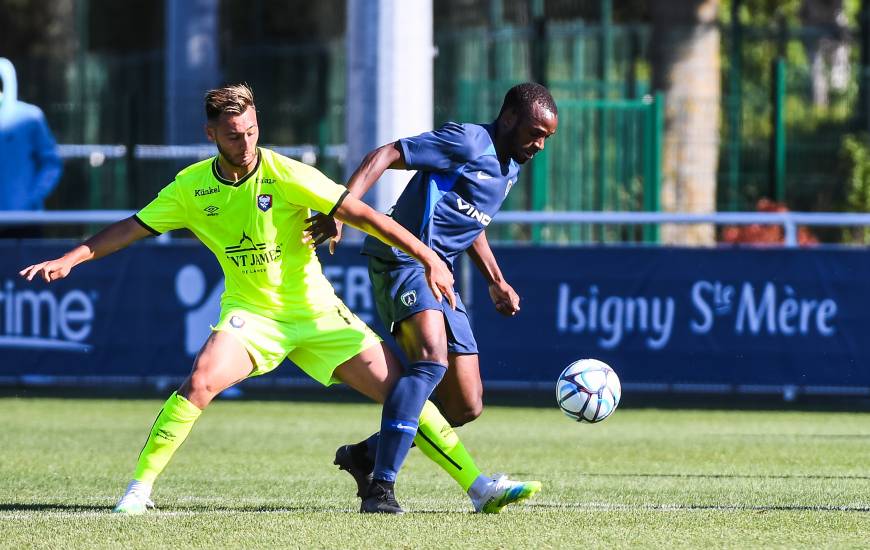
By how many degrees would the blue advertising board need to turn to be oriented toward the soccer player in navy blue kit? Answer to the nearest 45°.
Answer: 0° — it already faces them

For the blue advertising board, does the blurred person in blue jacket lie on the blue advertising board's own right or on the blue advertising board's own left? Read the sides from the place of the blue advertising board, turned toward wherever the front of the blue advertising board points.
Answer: on the blue advertising board's own right

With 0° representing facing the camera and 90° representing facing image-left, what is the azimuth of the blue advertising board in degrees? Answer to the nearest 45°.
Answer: approximately 0°

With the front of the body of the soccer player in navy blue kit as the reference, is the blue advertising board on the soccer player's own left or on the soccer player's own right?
on the soccer player's own left

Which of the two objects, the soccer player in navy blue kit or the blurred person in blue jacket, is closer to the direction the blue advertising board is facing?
the soccer player in navy blue kit

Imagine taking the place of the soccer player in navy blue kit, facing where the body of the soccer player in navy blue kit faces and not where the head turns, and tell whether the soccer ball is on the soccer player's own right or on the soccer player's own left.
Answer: on the soccer player's own left

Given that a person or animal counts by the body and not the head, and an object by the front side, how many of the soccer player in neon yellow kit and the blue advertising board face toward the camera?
2

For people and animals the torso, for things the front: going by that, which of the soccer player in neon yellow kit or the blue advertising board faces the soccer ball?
the blue advertising board
